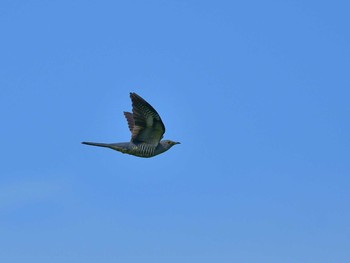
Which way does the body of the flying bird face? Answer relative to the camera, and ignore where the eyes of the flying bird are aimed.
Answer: to the viewer's right
